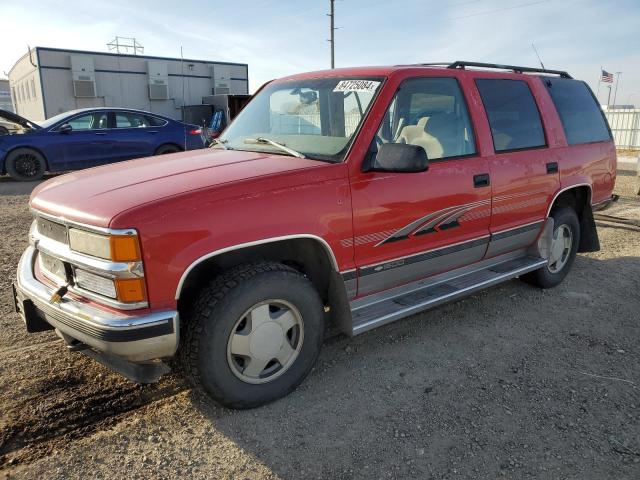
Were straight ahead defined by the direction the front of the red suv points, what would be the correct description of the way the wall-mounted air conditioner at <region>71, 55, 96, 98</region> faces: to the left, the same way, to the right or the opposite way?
to the left

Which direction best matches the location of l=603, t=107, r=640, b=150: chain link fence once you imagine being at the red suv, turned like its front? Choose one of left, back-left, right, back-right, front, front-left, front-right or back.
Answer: back

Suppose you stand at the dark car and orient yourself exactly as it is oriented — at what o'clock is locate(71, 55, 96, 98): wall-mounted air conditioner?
The wall-mounted air conditioner is roughly at 3 o'clock from the dark car.

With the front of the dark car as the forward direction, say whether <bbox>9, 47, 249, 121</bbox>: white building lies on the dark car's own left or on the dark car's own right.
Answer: on the dark car's own right

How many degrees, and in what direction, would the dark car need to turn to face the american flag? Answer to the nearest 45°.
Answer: approximately 180°

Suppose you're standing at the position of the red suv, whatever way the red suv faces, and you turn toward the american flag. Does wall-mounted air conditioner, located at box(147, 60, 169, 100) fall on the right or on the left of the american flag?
left

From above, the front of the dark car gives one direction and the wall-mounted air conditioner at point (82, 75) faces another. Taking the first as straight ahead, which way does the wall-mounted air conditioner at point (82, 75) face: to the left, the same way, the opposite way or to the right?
to the left

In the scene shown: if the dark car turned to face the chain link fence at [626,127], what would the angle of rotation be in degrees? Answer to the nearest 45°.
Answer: approximately 180°

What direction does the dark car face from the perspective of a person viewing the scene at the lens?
facing to the left of the viewer
